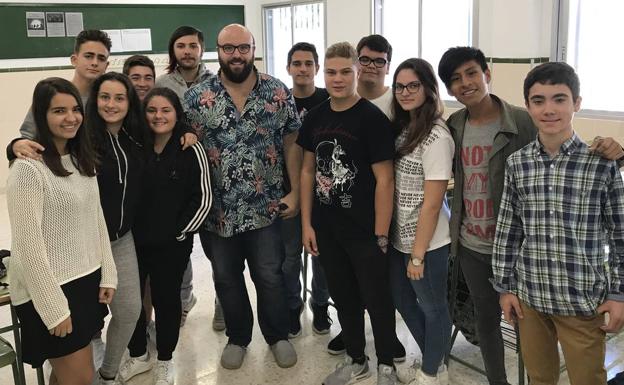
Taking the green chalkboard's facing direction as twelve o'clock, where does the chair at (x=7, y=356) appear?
The chair is roughly at 12 o'clock from the green chalkboard.

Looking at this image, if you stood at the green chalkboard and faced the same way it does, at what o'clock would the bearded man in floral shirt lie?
The bearded man in floral shirt is roughly at 12 o'clock from the green chalkboard.

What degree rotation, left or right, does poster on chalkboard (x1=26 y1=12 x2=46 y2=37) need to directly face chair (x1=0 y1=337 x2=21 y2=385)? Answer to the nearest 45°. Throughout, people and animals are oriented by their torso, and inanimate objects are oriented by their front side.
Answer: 0° — it already faces it

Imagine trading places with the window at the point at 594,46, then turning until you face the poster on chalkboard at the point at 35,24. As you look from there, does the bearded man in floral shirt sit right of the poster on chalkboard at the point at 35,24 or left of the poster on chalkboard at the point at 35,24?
left

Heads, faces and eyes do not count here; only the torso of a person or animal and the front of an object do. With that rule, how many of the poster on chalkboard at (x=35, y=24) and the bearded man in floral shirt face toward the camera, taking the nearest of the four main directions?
2

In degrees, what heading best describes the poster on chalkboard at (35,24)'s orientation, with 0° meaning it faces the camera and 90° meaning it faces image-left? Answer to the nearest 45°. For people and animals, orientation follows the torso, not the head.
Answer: approximately 0°

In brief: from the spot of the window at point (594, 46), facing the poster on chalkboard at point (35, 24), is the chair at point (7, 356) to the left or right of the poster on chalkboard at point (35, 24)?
left

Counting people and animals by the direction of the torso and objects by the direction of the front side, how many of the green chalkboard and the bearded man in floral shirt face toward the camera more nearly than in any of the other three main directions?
2
